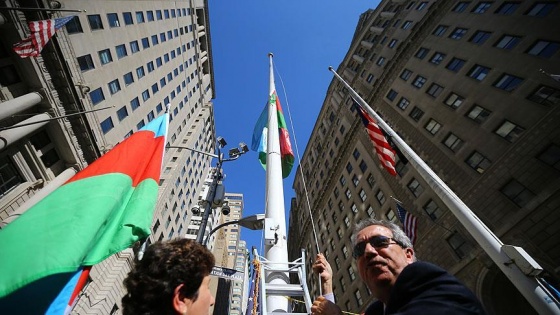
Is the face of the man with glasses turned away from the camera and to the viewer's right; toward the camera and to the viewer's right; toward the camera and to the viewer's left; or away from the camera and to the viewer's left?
toward the camera and to the viewer's left

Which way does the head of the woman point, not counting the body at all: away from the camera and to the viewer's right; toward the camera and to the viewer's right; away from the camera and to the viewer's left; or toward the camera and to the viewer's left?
away from the camera and to the viewer's right

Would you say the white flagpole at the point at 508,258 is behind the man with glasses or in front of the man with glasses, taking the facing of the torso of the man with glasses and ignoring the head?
behind

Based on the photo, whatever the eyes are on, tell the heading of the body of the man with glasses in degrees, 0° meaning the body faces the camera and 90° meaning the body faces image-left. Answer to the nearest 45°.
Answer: approximately 45°

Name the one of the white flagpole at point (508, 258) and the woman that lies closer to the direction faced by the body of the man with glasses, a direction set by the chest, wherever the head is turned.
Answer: the woman

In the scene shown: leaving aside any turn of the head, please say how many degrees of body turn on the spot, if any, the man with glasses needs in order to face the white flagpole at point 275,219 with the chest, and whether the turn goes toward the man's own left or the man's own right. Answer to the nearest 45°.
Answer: approximately 90° to the man's own right
